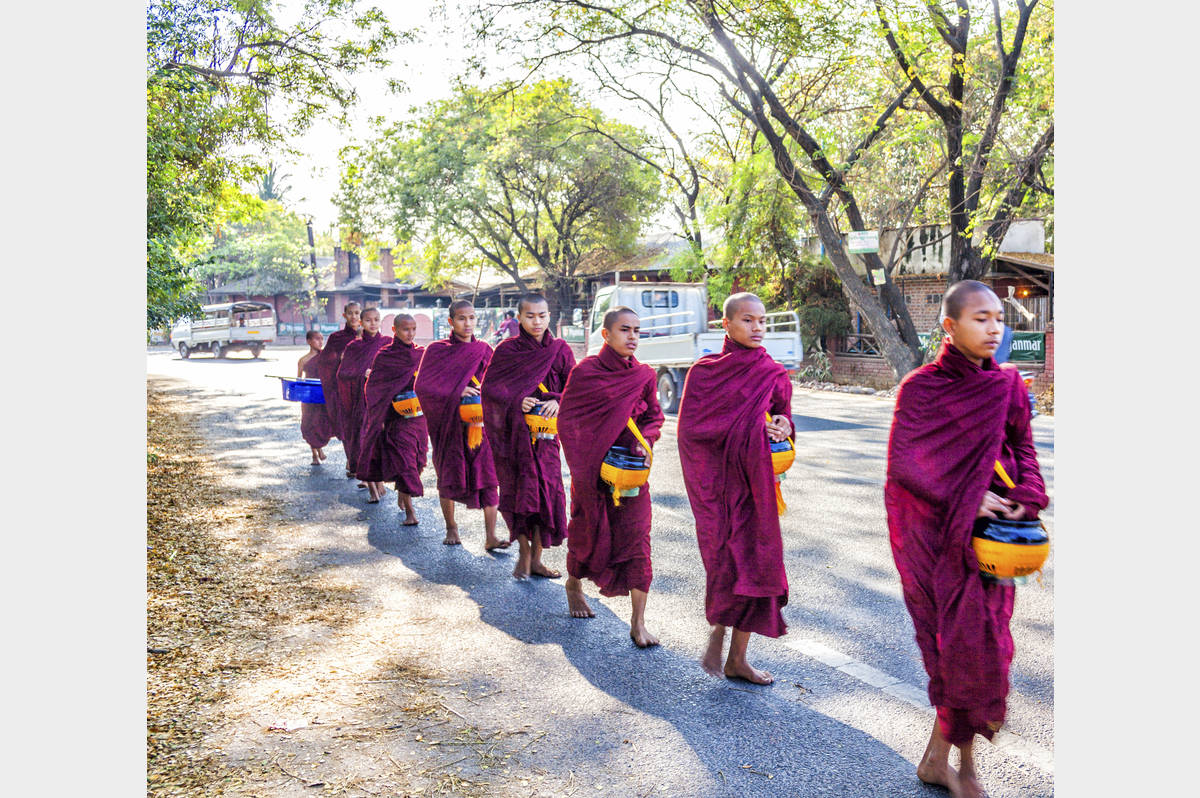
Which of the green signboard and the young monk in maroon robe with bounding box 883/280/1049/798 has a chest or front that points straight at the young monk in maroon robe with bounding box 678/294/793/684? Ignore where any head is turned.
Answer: the green signboard

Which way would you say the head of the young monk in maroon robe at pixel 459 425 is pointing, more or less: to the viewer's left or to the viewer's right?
to the viewer's right

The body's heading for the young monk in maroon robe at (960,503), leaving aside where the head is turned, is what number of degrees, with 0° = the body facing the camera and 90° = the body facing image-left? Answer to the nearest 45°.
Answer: approximately 315°

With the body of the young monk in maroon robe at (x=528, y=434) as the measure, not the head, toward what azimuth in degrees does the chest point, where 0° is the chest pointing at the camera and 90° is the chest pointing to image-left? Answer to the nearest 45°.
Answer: approximately 315°

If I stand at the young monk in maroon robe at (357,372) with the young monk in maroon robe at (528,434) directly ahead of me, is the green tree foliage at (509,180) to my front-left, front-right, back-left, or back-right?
back-left

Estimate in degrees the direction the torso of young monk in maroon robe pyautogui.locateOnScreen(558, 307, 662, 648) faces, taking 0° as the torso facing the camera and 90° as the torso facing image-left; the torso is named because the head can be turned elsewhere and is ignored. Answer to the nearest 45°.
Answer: approximately 315°

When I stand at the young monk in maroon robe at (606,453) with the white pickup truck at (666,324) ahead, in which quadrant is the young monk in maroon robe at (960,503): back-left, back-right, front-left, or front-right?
back-right

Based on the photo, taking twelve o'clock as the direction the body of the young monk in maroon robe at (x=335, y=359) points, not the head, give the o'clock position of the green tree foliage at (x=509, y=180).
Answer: The green tree foliage is roughly at 8 o'clock from the young monk in maroon robe.
